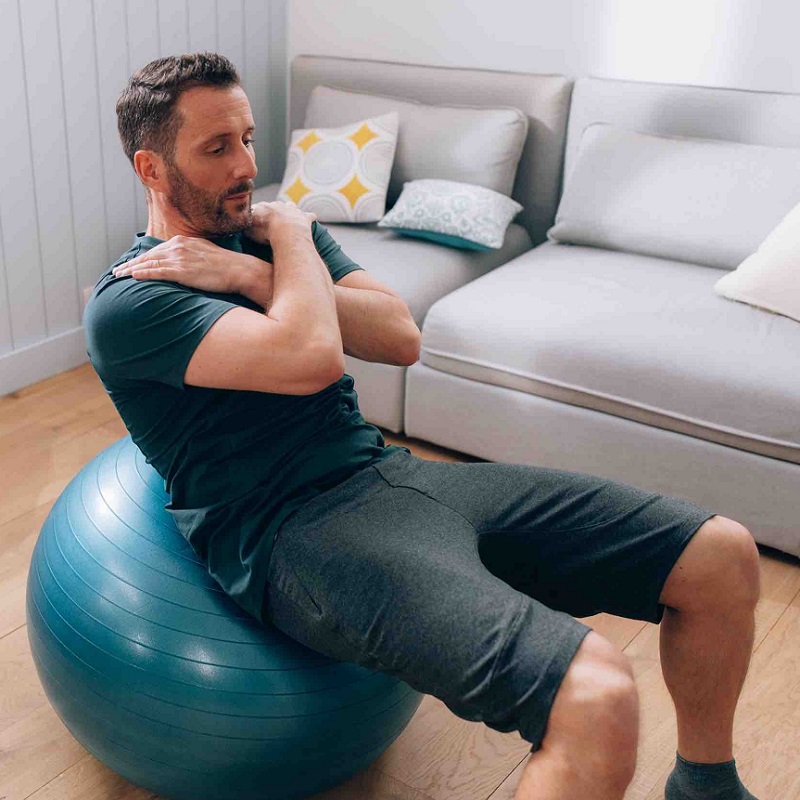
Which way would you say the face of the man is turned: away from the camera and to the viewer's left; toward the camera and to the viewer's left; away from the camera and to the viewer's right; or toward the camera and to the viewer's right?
toward the camera and to the viewer's right

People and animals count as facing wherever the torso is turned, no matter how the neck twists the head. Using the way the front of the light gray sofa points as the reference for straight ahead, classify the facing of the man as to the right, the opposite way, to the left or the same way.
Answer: to the left

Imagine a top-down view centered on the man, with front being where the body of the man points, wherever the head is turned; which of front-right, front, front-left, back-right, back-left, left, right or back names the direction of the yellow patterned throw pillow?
back-left

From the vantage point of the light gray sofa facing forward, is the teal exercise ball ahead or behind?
ahead

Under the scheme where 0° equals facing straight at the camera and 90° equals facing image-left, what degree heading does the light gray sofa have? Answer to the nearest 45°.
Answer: approximately 45°

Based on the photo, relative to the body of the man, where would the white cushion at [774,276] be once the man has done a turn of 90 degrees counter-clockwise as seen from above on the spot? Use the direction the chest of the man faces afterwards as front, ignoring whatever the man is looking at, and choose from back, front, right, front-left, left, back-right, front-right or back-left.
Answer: front

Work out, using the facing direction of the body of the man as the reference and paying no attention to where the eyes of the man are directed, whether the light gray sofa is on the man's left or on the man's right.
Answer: on the man's left

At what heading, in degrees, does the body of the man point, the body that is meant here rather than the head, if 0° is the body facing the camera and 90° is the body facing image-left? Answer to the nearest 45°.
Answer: approximately 315°
